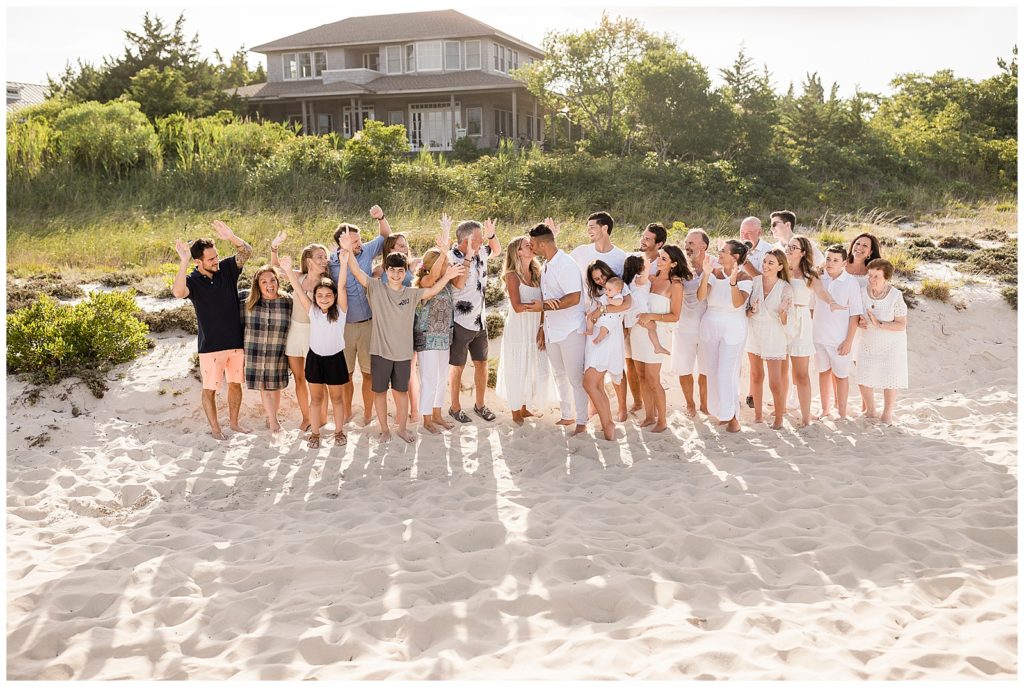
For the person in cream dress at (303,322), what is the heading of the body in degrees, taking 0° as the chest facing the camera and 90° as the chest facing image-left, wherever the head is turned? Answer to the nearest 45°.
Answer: approximately 315°

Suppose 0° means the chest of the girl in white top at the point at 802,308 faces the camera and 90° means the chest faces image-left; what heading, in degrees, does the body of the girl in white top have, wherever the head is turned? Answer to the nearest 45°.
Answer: approximately 45°

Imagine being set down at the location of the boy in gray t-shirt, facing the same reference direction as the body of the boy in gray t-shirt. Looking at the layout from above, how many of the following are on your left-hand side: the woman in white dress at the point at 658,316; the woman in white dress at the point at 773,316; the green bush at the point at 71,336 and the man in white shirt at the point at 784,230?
3

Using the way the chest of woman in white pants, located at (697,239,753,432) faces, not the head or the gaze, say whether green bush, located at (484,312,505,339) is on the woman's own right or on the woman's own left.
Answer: on the woman's own right

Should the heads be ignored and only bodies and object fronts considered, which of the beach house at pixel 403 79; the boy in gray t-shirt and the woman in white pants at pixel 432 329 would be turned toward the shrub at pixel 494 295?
the beach house
